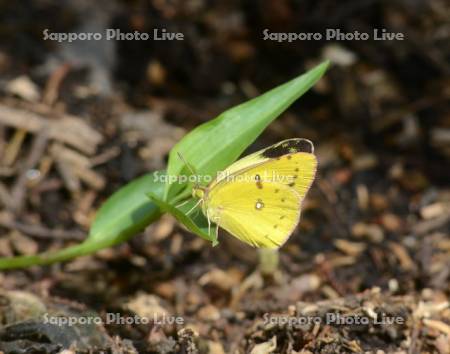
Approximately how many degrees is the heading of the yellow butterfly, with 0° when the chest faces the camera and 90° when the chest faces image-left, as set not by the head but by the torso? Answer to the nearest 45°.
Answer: approximately 90°

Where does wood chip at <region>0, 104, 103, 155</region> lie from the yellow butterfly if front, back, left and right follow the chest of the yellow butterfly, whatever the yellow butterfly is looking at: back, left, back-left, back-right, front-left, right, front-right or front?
front-right

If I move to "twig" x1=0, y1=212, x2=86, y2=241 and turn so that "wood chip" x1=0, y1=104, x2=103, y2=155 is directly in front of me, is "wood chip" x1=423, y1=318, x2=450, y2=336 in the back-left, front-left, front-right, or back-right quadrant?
back-right

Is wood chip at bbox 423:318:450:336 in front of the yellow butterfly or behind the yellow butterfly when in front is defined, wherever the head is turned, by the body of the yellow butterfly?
behind
